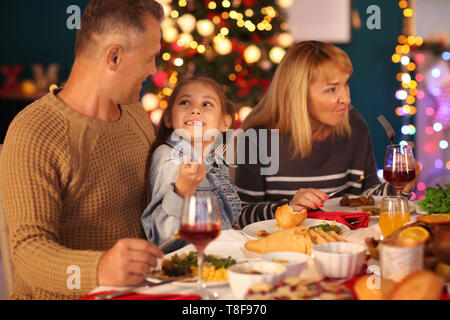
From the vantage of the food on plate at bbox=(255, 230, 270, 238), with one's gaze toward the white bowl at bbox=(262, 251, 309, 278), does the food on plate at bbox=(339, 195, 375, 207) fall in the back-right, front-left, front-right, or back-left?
back-left

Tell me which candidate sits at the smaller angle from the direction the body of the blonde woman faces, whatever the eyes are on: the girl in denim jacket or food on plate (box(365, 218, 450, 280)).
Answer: the food on plate

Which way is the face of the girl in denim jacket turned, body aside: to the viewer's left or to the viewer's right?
to the viewer's left

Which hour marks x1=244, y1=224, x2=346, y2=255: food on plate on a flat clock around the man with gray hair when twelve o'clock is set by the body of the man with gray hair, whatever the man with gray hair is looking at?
The food on plate is roughly at 12 o'clock from the man with gray hair.

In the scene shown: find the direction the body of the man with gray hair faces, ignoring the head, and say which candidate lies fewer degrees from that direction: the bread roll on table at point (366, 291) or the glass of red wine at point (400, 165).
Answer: the bread roll on table

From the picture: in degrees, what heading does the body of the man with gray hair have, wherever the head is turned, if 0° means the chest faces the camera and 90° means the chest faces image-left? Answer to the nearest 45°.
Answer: approximately 315°

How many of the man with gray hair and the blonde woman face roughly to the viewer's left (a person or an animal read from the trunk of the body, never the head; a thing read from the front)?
0

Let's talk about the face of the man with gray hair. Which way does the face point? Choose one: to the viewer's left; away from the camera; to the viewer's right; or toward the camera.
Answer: to the viewer's right

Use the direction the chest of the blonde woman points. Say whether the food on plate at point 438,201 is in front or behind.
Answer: in front

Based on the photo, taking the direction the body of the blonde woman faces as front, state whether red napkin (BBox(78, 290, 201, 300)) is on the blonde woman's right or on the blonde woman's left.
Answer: on the blonde woman's right
